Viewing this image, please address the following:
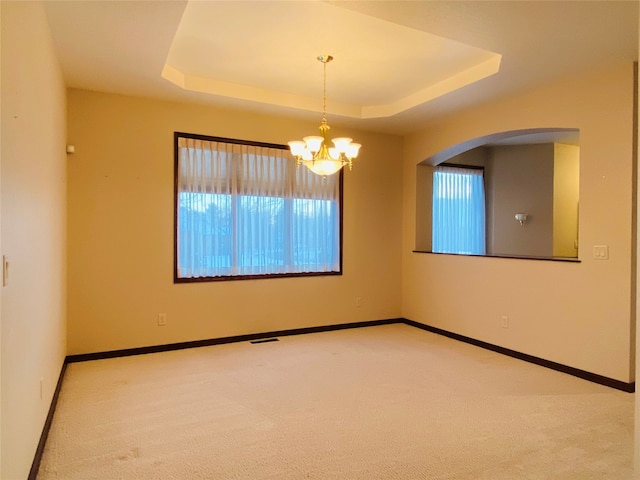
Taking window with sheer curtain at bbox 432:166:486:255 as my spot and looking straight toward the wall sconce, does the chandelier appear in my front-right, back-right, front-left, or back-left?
back-right

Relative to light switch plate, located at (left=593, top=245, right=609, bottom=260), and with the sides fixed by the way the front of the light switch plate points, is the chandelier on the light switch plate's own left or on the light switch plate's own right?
on the light switch plate's own right

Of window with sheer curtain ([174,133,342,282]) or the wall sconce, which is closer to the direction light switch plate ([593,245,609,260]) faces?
the window with sheer curtain

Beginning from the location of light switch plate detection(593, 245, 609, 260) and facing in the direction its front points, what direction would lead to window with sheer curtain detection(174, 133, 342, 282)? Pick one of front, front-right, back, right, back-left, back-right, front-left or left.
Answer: right

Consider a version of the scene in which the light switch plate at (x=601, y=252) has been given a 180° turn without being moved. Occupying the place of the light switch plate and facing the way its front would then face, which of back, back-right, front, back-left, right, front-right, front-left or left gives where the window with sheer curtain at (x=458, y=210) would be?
front-left

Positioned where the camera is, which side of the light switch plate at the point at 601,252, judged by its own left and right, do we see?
front

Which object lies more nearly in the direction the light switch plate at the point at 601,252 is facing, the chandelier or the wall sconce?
the chandelier
